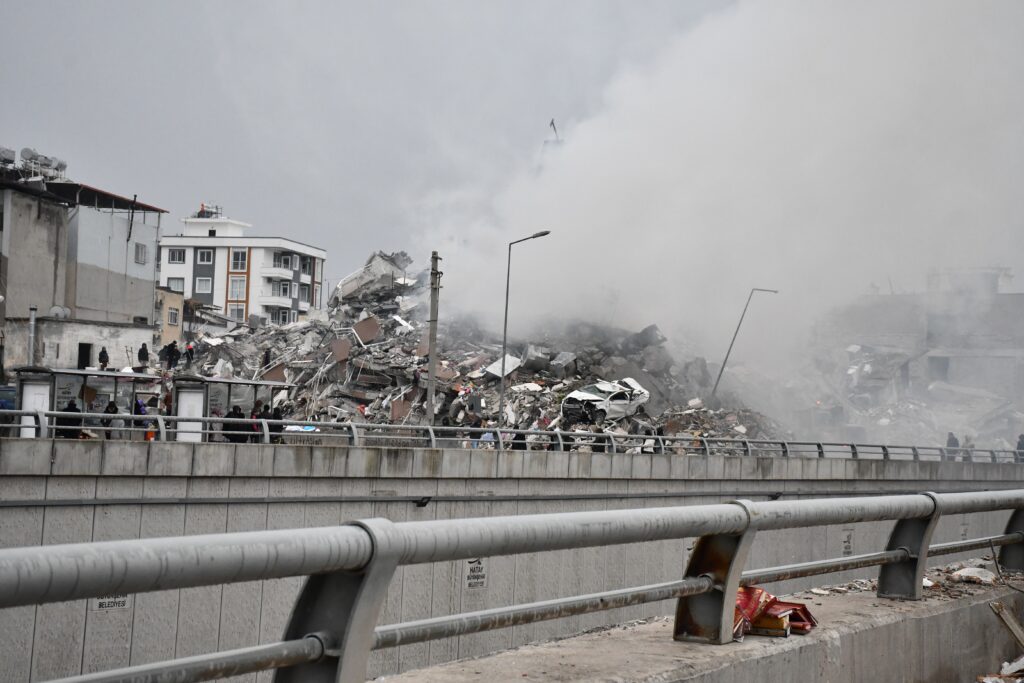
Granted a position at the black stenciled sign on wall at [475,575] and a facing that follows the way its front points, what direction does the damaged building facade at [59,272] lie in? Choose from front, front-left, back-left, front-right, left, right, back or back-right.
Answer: back-right

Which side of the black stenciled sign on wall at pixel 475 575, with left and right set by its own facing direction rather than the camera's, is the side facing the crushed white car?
back

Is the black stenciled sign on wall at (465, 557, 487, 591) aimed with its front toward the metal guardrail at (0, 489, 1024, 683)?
yes

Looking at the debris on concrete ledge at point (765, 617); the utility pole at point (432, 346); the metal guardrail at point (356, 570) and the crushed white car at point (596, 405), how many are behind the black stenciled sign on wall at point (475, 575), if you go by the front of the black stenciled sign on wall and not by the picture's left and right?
2

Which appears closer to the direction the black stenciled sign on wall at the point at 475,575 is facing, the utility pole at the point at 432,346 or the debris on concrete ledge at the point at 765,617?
the debris on concrete ledge

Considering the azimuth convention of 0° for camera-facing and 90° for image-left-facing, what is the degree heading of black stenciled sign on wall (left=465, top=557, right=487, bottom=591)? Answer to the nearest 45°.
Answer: approximately 0°

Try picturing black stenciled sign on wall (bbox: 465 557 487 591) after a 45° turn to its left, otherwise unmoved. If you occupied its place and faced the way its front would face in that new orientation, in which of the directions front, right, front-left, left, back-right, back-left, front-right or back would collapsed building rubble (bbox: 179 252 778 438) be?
back-left

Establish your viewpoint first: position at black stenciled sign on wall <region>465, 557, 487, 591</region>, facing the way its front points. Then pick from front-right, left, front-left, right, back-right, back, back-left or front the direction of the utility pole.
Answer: back
